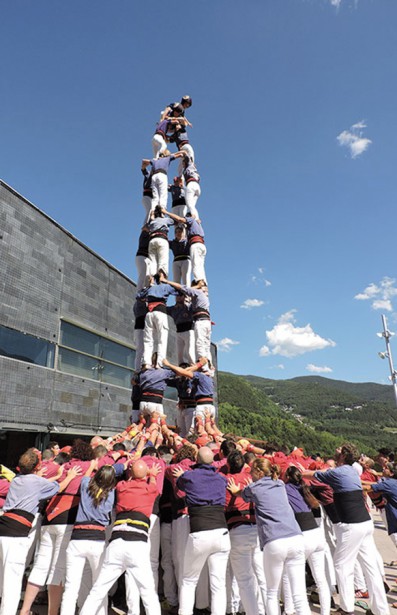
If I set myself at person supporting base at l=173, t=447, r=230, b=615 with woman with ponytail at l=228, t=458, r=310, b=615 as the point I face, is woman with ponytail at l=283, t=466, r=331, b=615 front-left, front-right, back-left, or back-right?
front-left

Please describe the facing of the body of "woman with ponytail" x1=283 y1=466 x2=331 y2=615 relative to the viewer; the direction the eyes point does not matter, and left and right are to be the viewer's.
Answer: facing away from the viewer and to the left of the viewer

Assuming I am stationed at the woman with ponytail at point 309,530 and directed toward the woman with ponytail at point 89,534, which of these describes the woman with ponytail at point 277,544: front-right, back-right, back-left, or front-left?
front-left

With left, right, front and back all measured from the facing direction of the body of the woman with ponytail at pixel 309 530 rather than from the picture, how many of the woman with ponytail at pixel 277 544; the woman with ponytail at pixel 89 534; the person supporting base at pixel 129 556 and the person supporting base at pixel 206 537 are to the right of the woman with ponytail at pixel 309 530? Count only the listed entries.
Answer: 0

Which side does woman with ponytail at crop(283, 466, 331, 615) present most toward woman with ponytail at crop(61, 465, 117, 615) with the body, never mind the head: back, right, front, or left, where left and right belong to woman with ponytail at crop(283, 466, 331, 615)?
left

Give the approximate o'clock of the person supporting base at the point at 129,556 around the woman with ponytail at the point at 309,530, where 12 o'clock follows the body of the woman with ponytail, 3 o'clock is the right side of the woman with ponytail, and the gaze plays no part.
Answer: The person supporting base is roughly at 9 o'clock from the woman with ponytail.

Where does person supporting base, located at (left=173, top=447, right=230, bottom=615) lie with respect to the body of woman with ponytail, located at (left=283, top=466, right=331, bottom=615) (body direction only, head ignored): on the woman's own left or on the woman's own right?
on the woman's own left

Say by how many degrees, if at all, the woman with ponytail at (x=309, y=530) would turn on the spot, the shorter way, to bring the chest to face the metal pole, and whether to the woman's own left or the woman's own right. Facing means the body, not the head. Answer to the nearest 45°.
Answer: approximately 45° to the woman's own right

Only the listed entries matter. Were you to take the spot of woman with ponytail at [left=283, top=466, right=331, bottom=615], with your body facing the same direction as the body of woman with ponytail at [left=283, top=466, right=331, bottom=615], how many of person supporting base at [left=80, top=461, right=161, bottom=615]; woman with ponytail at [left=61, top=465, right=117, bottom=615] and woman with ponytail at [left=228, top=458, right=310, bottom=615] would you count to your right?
0

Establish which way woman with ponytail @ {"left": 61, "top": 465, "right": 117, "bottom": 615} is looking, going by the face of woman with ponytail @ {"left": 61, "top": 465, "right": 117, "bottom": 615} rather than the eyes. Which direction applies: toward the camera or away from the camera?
away from the camera
